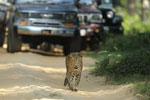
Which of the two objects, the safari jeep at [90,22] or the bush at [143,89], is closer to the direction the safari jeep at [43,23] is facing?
the bush

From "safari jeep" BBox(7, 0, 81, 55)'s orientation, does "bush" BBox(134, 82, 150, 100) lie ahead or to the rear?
ahead

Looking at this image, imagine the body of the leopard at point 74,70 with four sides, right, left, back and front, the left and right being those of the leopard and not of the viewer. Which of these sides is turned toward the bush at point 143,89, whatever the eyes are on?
left

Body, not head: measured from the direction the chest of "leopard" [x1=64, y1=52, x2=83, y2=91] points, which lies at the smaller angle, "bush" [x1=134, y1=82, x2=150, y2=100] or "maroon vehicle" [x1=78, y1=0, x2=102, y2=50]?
the bush

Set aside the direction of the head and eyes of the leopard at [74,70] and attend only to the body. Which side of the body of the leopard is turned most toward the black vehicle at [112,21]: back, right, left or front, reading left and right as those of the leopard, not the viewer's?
back
